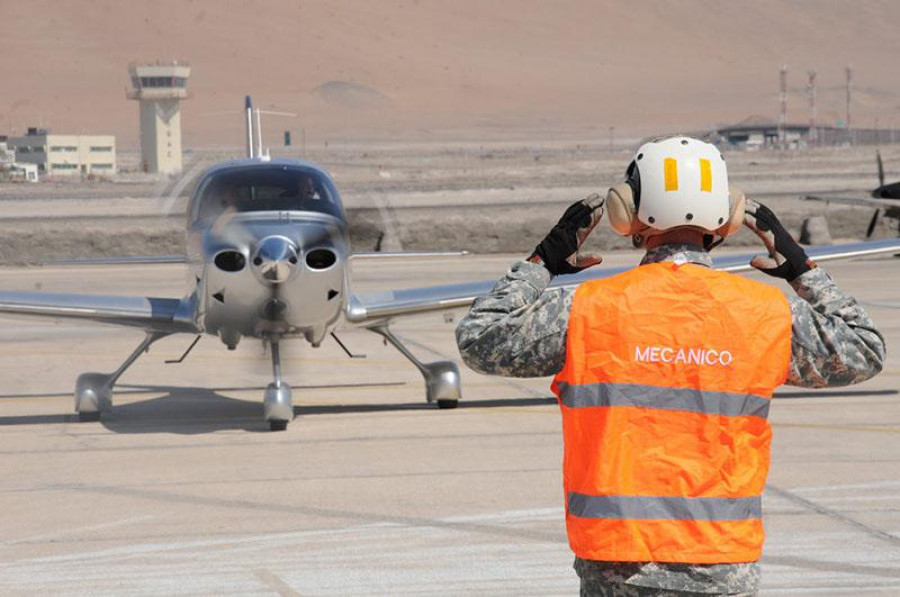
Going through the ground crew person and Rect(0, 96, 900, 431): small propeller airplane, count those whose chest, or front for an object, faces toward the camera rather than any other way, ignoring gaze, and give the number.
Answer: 1

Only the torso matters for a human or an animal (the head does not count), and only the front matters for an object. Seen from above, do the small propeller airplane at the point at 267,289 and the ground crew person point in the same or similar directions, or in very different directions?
very different directions

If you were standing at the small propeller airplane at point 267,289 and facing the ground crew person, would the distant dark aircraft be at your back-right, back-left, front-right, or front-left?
back-left

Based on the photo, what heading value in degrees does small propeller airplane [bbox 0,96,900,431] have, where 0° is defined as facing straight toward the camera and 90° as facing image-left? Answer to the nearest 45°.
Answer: approximately 0°

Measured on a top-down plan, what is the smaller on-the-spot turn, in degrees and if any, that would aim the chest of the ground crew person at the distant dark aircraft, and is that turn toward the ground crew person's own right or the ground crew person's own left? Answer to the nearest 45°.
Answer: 0° — they already face it

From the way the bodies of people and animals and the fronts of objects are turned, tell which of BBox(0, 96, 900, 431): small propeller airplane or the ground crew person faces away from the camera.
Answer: the ground crew person

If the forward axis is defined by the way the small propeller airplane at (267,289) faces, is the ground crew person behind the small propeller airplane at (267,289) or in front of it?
in front

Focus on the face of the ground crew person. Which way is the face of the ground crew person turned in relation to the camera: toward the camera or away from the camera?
away from the camera

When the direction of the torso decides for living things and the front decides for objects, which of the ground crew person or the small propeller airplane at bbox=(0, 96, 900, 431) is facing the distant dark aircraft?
the ground crew person

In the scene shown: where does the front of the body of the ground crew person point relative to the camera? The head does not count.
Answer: away from the camera
